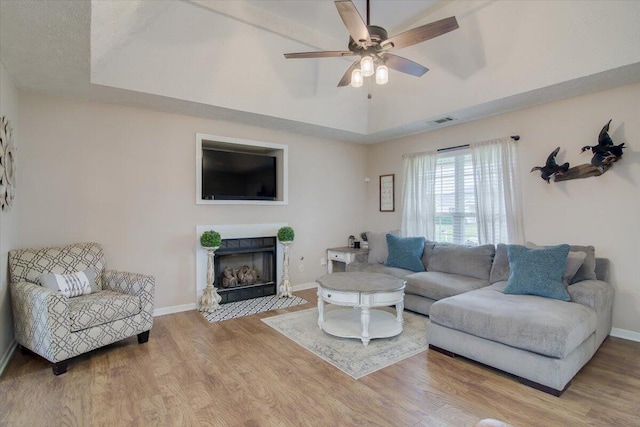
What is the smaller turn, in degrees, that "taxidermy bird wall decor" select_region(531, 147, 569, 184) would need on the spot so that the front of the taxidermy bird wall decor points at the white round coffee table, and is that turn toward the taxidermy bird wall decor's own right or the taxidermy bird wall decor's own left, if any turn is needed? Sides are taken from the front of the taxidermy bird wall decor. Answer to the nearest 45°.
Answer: approximately 45° to the taxidermy bird wall decor's own left

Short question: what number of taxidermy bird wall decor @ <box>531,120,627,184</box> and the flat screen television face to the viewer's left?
1

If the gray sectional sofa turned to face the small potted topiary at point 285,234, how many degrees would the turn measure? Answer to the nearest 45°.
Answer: approximately 45° to its right

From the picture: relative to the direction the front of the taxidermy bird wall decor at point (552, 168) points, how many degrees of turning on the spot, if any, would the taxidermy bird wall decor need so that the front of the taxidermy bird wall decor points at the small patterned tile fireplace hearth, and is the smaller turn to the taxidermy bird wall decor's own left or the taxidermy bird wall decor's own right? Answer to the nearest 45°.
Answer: approximately 45° to the taxidermy bird wall decor's own left

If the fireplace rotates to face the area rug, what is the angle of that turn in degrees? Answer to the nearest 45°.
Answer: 0° — it already faces it

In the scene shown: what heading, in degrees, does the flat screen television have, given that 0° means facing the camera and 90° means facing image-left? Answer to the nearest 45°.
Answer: approximately 315°

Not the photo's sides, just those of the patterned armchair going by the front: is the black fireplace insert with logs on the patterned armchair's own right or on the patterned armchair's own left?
on the patterned armchair's own left

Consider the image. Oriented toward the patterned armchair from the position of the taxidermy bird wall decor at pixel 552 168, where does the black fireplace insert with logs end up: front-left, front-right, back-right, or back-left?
front-right

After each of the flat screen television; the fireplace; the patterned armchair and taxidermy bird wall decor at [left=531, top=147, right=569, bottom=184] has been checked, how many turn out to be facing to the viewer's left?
1

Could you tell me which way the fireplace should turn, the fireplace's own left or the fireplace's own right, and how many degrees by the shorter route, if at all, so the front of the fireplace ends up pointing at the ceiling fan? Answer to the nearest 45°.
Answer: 0° — it already faces it

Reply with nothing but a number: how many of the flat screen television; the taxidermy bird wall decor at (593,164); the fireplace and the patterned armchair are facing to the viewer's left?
1

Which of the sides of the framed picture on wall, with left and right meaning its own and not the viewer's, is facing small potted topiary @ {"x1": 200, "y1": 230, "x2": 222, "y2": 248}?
front

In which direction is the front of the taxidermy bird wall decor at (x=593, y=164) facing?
to the viewer's left
